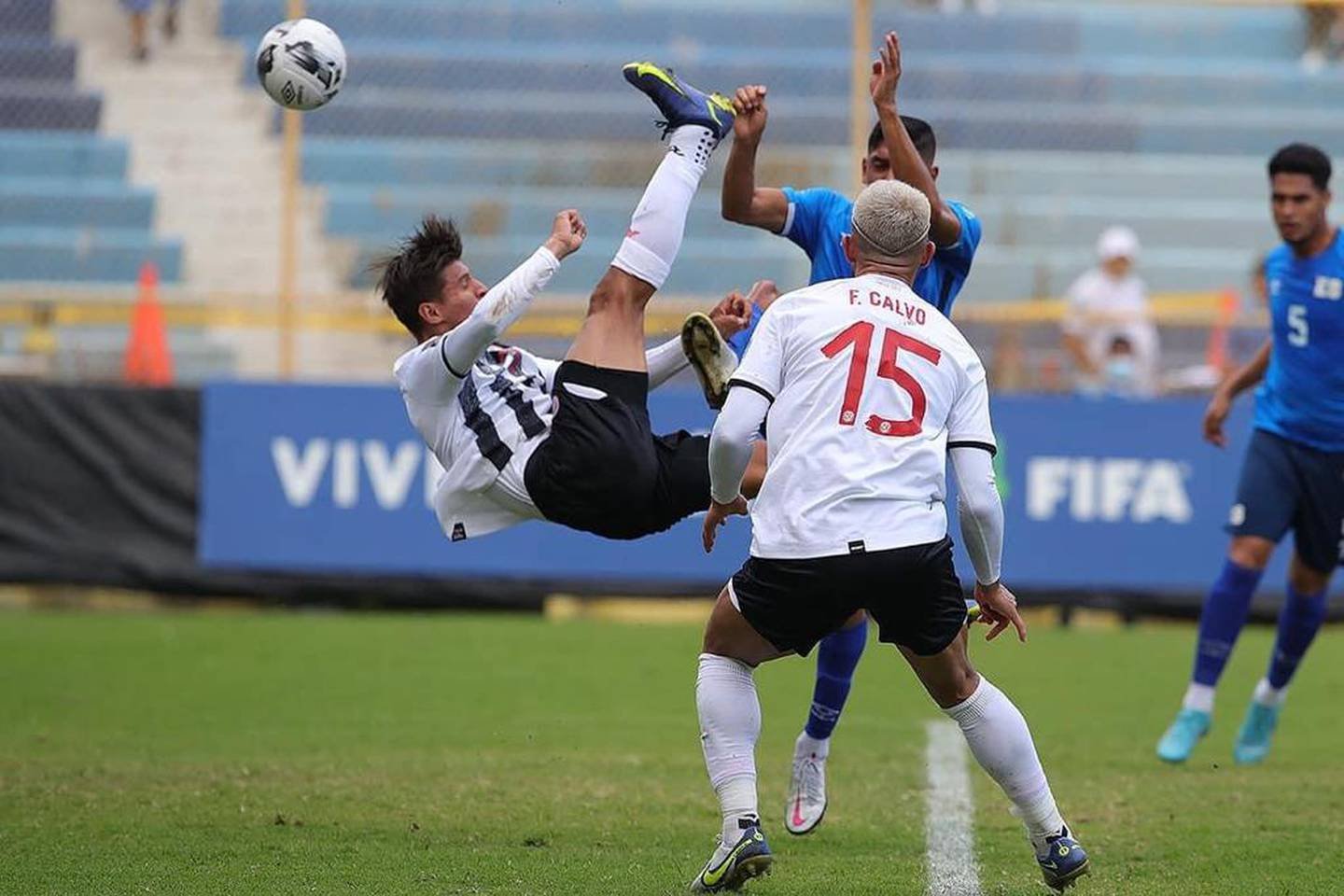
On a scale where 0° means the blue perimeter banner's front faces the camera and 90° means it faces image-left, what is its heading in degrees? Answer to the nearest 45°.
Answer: approximately 0°

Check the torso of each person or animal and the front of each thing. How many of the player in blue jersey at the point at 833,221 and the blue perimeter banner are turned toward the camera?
2

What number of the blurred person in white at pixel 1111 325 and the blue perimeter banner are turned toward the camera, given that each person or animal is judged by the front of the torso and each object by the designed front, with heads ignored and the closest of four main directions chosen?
2

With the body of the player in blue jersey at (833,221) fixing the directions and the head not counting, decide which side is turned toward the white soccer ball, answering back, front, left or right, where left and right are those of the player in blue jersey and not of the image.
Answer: right

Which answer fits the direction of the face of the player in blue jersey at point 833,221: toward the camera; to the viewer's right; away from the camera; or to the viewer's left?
toward the camera

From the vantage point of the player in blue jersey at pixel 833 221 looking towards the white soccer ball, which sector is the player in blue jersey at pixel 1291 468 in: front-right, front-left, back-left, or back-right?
back-right

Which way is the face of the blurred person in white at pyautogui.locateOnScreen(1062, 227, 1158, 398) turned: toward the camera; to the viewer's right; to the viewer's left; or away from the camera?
toward the camera

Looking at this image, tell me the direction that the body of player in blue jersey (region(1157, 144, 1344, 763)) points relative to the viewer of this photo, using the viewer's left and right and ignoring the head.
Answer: facing the viewer and to the left of the viewer

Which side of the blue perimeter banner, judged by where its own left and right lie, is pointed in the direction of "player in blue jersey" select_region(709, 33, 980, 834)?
front

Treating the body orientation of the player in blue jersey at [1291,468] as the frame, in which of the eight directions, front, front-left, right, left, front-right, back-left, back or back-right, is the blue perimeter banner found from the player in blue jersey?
right

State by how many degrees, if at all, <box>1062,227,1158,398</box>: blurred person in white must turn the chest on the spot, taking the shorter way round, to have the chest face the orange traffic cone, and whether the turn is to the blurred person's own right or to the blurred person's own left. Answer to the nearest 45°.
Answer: approximately 90° to the blurred person's own right

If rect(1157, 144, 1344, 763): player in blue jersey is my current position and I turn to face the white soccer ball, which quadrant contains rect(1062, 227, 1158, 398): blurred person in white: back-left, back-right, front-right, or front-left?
back-right

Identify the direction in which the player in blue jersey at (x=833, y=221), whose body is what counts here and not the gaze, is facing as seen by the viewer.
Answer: toward the camera
